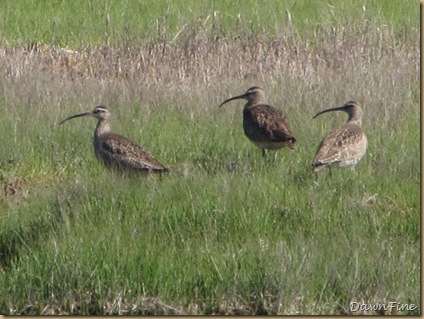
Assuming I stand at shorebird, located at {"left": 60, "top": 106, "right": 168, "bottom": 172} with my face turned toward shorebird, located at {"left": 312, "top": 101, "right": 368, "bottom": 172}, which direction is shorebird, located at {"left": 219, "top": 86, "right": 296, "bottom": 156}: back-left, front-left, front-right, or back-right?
front-left

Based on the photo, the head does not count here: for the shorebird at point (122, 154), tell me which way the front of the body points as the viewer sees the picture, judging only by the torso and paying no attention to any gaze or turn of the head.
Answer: to the viewer's left

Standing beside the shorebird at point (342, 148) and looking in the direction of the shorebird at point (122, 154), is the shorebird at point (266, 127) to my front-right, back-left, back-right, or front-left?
front-right

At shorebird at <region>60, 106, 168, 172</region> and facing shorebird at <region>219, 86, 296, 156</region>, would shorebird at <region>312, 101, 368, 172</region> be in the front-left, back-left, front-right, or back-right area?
front-right

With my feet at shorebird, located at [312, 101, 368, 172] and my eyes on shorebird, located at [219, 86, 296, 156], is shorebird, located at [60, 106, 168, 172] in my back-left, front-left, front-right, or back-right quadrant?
front-left

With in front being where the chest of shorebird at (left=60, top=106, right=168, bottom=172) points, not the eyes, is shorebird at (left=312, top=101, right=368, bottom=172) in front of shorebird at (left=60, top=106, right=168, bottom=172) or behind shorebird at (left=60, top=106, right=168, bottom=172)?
behind

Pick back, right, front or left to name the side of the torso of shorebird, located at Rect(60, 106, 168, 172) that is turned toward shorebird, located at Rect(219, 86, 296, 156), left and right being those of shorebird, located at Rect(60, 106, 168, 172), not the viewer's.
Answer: back
